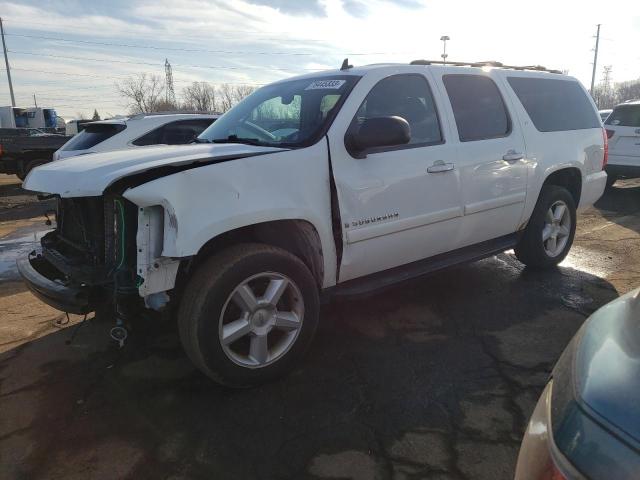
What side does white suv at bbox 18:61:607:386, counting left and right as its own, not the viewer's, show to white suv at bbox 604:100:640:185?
back

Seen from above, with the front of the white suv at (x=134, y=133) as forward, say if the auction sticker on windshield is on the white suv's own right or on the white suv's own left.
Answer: on the white suv's own right

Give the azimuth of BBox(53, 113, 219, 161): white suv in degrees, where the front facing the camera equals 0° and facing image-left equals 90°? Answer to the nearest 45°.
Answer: approximately 225°

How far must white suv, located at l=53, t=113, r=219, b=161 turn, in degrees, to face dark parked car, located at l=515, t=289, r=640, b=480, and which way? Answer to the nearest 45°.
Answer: approximately 135° to its right

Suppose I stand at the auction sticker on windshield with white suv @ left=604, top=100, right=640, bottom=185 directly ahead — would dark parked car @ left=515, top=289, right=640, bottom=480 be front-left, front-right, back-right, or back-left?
back-right

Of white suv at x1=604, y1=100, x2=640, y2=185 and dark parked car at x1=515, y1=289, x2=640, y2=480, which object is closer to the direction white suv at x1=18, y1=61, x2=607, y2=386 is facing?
the dark parked car

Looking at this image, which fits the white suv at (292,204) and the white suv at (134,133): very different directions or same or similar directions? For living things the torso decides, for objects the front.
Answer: very different directions

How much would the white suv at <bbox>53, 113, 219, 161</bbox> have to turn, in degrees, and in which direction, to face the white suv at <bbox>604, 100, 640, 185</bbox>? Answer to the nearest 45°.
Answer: approximately 45° to its right

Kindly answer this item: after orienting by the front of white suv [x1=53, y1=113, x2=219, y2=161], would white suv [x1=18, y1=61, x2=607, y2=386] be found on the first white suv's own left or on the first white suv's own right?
on the first white suv's own right

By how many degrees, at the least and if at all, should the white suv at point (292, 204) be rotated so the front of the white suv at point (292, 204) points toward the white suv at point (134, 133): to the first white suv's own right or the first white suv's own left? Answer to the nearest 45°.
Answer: approximately 90° to the first white suv's own right
